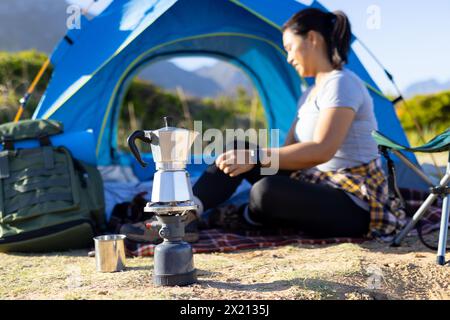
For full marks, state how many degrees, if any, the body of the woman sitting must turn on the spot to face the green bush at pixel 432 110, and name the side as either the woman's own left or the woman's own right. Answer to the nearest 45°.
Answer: approximately 90° to the woman's own right

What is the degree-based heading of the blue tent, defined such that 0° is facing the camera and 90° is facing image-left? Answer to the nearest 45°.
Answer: approximately 0°

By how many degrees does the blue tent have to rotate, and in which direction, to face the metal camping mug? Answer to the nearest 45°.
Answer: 0° — it already faces it

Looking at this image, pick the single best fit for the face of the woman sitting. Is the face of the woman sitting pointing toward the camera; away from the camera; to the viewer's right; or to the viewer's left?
to the viewer's left

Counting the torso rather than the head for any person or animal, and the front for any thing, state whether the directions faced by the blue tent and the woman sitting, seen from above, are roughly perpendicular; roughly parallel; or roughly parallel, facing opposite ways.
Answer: roughly perpendicular

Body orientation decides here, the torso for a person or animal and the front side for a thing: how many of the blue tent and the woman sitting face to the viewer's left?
1

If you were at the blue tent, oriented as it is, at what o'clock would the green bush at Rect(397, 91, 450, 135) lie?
The green bush is roughly at 7 o'clock from the blue tent.

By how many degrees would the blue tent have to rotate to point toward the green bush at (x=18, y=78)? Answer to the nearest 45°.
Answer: approximately 135° to its right

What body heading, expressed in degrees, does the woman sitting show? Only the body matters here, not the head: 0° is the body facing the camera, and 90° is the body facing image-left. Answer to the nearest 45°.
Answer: approximately 90°

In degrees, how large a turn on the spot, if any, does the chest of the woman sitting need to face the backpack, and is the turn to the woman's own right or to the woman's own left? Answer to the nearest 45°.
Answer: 0° — they already face it

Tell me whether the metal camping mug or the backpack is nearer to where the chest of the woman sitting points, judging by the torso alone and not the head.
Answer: the backpack
